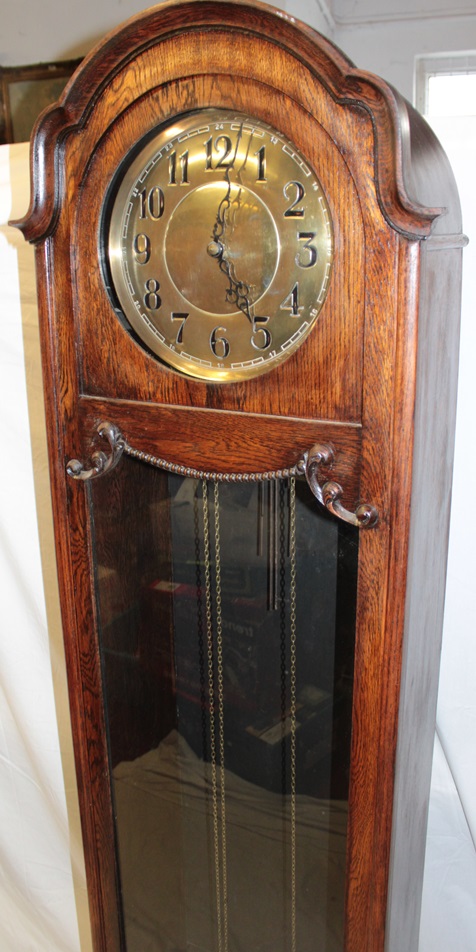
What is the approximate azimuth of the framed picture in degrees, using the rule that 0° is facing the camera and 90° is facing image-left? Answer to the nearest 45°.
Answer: approximately 0°
